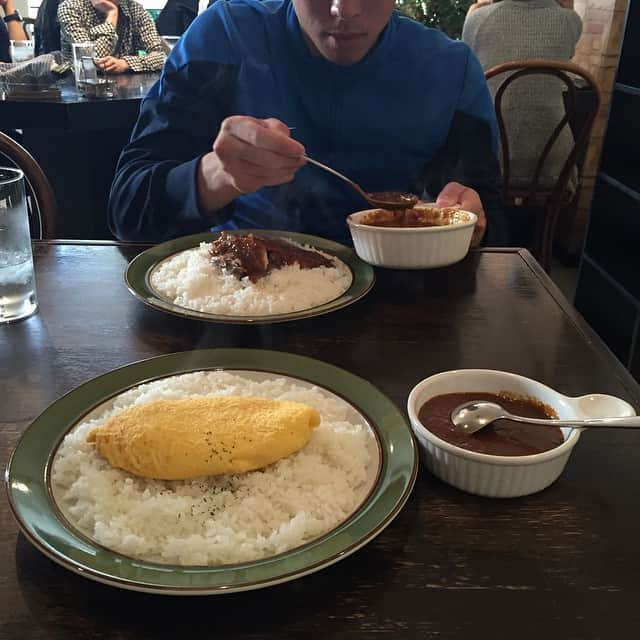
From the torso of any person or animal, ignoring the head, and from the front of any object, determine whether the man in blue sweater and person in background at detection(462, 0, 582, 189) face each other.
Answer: no

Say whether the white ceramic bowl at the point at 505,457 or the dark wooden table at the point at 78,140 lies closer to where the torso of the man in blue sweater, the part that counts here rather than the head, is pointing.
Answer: the white ceramic bowl

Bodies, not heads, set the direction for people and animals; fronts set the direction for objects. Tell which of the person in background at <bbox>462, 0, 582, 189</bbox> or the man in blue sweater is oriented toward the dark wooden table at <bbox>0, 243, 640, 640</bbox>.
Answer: the man in blue sweater

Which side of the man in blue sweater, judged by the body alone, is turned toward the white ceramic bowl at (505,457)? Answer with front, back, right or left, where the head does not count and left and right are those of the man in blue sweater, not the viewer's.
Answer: front

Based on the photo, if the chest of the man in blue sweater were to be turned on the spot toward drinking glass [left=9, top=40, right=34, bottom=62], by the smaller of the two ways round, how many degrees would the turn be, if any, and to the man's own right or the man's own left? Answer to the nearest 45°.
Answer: approximately 135° to the man's own right

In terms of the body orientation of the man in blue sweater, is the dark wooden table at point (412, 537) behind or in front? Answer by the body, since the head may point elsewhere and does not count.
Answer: in front

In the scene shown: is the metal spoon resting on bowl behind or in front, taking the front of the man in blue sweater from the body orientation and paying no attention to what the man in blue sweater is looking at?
in front

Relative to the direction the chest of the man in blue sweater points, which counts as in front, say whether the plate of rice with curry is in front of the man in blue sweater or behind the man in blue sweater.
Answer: in front

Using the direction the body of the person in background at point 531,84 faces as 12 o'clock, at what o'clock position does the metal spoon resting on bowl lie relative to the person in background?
The metal spoon resting on bowl is roughly at 6 o'clock from the person in background.

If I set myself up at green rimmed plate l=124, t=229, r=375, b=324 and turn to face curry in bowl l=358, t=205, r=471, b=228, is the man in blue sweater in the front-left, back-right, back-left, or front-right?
front-left

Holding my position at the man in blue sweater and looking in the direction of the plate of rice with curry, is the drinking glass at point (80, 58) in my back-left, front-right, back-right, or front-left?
back-right

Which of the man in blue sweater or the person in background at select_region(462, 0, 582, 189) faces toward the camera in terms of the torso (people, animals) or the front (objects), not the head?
the man in blue sweater

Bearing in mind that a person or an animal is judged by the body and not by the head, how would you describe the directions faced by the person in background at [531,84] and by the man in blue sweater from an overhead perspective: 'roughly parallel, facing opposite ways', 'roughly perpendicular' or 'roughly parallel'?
roughly parallel, facing opposite ways

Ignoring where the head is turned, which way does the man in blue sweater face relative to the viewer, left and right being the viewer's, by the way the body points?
facing the viewer

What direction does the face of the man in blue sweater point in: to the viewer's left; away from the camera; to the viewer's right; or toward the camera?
toward the camera

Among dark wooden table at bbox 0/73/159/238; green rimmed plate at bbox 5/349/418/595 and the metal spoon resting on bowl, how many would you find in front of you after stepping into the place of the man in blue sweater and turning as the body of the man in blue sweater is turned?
2

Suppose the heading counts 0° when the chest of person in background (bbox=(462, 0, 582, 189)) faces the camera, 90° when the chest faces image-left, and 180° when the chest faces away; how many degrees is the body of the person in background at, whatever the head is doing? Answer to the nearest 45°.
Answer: approximately 180°

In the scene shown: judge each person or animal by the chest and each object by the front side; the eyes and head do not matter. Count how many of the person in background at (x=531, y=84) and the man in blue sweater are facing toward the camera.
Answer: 1
